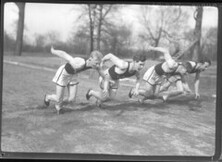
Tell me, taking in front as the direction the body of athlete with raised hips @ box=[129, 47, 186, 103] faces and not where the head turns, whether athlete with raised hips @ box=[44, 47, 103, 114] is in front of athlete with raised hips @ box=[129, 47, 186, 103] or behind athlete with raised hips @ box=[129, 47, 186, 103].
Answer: behind

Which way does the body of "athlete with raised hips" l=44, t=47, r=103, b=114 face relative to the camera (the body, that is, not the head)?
to the viewer's right

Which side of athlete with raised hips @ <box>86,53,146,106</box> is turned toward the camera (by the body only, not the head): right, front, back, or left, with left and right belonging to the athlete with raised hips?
right

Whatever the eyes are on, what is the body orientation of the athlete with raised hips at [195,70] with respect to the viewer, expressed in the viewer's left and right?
facing to the right of the viewer

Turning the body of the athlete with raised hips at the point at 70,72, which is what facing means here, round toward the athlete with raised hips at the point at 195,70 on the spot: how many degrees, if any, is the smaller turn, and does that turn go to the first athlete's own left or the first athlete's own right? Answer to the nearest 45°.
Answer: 0° — they already face them

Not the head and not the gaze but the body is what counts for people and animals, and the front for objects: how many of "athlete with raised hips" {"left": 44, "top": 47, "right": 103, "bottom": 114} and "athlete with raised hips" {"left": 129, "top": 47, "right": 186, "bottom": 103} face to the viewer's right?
2

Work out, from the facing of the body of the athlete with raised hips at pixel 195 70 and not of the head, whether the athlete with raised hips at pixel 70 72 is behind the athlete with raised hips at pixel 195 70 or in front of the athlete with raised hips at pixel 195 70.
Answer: behind

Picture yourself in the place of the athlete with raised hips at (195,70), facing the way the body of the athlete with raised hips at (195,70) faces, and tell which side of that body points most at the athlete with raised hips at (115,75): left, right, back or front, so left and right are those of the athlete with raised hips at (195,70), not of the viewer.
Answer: back

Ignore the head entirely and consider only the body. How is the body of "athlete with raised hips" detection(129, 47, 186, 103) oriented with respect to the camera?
to the viewer's right
